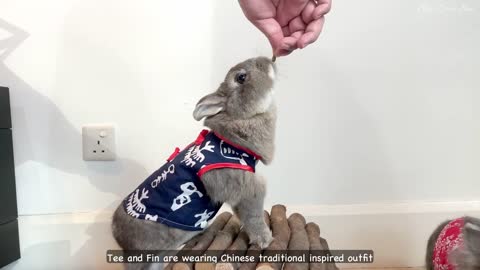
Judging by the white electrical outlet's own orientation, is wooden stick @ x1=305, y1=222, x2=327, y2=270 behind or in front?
in front

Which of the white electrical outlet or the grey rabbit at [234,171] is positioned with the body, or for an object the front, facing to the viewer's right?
the grey rabbit

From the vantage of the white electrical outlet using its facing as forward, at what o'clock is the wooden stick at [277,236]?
The wooden stick is roughly at 11 o'clock from the white electrical outlet.

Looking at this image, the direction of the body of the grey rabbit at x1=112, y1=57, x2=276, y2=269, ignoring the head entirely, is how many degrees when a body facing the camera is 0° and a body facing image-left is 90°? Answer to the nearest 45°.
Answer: approximately 270°

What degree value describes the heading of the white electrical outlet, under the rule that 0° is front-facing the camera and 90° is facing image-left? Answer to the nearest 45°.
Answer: approximately 0°

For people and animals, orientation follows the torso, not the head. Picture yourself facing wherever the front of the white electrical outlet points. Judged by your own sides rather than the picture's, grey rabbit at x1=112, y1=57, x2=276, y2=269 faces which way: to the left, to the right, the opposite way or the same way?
to the left

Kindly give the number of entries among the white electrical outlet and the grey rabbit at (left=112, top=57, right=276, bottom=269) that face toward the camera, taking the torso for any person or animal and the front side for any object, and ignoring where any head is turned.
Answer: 1

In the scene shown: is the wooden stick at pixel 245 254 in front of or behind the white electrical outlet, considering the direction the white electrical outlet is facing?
in front

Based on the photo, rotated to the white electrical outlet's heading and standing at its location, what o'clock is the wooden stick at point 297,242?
The wooden stick is roughly at 11 o'clock from the white electrical outlet.
